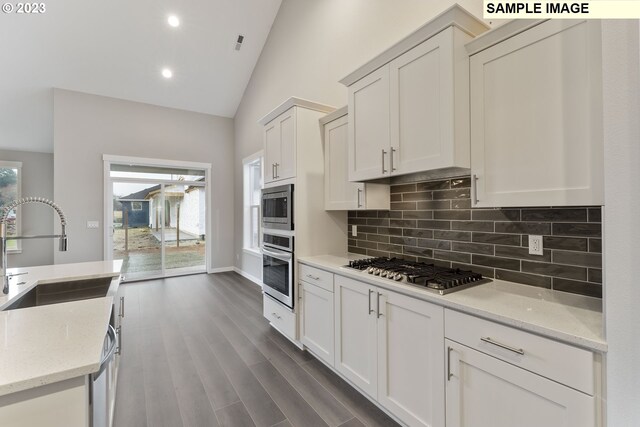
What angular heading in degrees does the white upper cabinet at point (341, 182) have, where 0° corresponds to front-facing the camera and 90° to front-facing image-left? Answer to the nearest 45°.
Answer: approximately 45°

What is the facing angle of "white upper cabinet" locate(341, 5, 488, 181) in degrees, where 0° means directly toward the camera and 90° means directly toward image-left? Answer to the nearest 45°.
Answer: approximately 45°

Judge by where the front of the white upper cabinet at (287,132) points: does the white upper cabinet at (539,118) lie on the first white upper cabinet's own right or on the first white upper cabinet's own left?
on the first white upper cabinet's own left

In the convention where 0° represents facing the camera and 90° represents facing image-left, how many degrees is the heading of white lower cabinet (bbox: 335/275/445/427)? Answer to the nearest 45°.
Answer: approximately 45°

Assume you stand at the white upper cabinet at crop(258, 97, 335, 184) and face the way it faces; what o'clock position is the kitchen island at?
The kitchen island is roughly at 11 o'clock from the white upper cabinet.

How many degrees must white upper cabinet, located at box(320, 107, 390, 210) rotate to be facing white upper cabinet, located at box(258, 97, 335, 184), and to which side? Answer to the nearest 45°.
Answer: approximately 45° to its right

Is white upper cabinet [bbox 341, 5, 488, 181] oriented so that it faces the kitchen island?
yes

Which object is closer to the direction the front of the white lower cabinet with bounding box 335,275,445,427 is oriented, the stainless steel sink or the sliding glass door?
the stainless steel sink

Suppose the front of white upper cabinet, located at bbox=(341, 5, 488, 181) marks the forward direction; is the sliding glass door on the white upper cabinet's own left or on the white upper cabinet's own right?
on the white upper cabinet's own right
